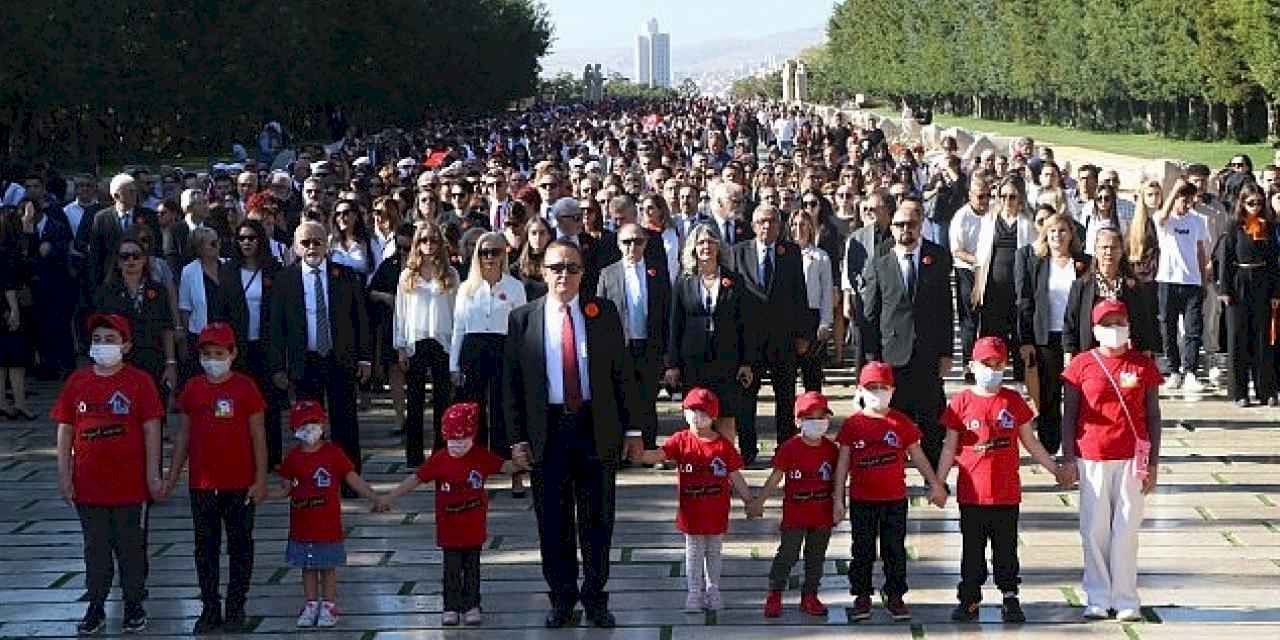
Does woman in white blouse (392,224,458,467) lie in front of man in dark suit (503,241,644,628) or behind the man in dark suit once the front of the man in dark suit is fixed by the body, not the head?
behind

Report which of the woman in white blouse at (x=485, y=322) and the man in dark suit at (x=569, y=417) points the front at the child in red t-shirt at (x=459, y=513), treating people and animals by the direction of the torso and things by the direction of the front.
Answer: the woman in white blouse

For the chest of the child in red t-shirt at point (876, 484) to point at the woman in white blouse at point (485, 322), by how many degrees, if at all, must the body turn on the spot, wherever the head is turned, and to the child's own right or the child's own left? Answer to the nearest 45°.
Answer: approximately 135° to the child's own right

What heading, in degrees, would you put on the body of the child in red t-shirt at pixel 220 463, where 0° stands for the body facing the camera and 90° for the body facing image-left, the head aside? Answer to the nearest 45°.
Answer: approximately 0°

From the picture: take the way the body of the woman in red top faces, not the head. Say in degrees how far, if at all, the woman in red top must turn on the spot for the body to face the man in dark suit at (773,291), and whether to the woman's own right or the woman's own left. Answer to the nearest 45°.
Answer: approximately 135° to the woman's own right

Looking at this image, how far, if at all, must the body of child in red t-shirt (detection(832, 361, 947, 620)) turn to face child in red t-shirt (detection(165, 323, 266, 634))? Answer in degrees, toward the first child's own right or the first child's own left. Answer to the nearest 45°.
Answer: approximately 90° to the first child's own right

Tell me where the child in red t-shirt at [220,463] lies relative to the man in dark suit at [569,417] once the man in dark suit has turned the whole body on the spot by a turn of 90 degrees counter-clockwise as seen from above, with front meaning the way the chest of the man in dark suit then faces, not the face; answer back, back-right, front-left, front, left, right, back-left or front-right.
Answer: back

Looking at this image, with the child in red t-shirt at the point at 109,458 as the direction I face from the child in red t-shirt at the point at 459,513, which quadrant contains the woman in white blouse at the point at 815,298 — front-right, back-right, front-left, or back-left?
back-right

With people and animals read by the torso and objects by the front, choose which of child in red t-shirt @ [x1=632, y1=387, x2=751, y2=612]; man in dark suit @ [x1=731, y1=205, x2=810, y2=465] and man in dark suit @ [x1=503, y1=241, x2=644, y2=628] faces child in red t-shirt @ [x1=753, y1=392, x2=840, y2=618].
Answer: man in dark suit @ [x1=731, y1=205, x2=810, y2=465]
